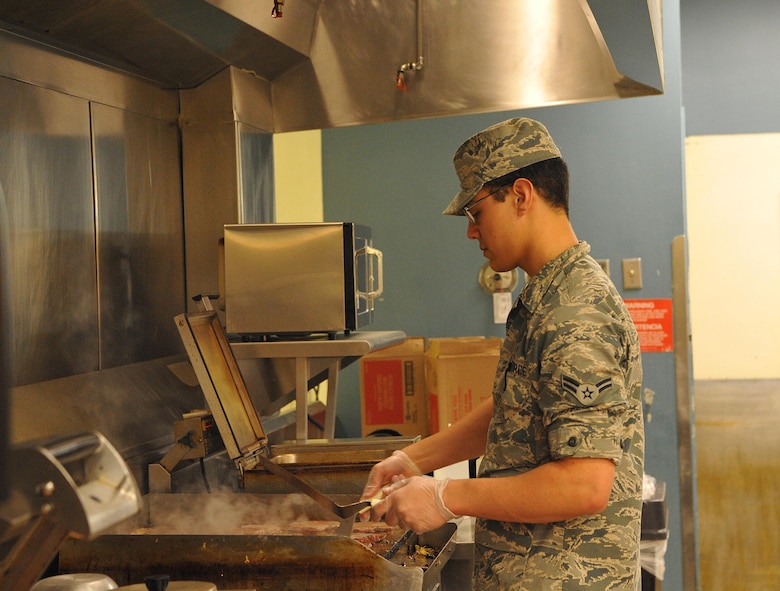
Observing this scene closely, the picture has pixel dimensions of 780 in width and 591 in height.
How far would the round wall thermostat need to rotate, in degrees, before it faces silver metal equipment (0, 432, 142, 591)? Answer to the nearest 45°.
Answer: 0° — it already faces it

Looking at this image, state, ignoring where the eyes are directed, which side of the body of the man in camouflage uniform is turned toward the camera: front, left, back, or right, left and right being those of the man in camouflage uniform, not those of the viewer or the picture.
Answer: left

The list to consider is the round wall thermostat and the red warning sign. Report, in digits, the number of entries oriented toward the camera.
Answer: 2

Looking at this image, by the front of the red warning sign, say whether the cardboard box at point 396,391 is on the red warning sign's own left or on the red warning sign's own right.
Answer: on the red warning sign's own right

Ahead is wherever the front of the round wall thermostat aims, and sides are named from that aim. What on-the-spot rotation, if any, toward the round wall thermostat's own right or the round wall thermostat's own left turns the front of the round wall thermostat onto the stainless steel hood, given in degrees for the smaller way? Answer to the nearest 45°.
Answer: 0° — it already faces it

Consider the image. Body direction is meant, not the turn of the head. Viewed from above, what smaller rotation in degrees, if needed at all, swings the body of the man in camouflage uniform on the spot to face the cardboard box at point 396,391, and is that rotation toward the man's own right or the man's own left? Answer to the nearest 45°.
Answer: approximately 90° to the man's own right

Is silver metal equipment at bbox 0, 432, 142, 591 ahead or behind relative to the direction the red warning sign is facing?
ahead

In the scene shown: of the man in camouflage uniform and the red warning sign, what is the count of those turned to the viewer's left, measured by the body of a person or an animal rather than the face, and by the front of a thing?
1

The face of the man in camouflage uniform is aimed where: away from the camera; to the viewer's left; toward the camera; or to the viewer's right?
to the viewer's left

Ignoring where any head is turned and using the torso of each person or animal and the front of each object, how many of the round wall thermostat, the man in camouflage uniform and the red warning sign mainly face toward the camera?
2

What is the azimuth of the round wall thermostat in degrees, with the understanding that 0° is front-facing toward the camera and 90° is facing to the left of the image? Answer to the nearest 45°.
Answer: approximately 0°

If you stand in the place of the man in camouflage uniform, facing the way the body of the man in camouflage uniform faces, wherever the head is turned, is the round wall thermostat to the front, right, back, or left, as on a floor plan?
right

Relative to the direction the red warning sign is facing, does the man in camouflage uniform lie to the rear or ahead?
ahead

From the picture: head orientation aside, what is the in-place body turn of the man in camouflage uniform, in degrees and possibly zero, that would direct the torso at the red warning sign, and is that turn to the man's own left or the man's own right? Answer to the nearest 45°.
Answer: approximately 90° to the man's own right

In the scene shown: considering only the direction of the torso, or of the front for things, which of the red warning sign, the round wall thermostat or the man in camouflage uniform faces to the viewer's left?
the man in camouflage uniform
